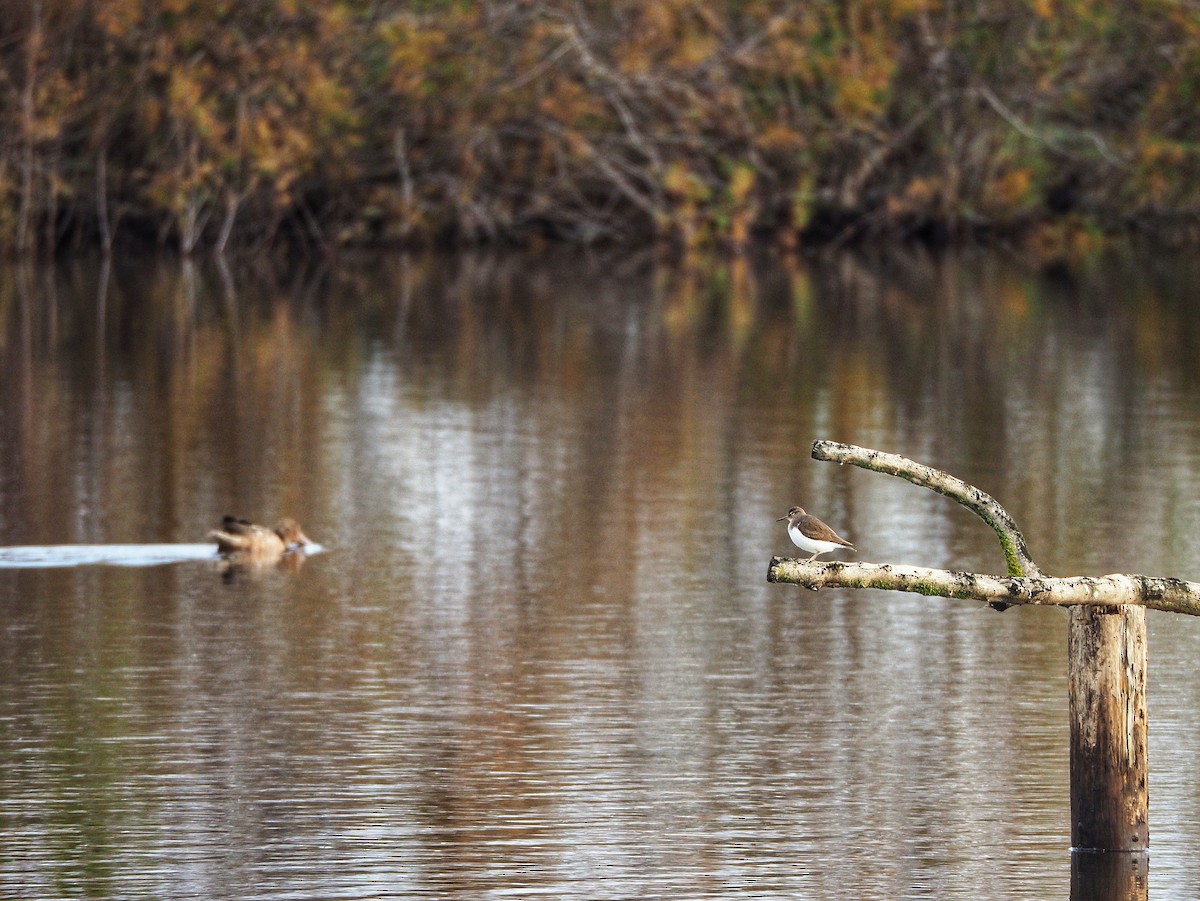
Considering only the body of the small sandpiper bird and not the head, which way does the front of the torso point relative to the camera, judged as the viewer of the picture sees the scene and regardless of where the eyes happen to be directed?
to the viewer's left

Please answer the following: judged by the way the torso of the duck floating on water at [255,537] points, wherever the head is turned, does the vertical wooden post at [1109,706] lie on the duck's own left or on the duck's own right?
on the duck's own right

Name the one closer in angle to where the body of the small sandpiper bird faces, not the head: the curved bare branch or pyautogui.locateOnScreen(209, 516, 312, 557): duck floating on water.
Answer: the duck floating on water

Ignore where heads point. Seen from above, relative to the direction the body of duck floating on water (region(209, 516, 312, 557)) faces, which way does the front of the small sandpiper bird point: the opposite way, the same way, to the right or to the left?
the opposite way

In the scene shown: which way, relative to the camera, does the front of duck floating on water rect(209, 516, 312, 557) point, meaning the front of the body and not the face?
to the viewer's right

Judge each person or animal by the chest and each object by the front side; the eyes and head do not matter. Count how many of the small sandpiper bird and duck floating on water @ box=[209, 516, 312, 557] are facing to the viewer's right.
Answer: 1

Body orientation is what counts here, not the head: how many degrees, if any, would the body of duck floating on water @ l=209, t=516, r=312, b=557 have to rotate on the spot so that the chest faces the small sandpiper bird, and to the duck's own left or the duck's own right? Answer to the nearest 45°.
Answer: approximately 45° to the duck's own right

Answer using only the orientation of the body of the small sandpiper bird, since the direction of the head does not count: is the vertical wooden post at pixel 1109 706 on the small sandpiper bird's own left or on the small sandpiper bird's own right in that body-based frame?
on the small sandpiper bird's own left

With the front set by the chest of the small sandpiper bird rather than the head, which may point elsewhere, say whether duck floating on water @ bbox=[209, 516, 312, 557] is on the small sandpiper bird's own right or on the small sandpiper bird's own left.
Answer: on the small sandpiper bird's own right
